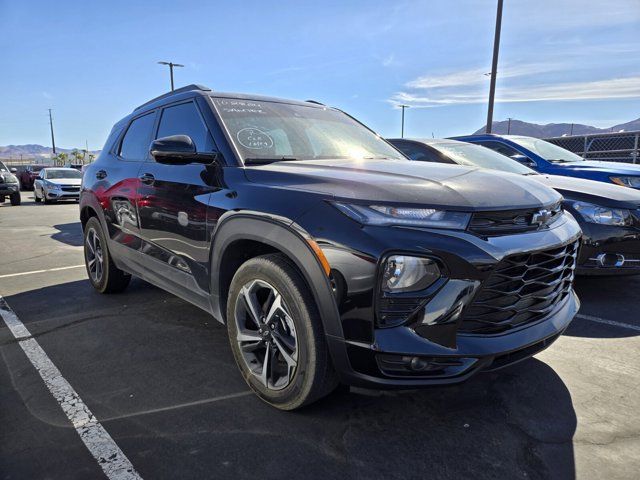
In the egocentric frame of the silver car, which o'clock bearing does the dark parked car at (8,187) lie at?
The dark parked car is roughly at 4 o'clock from the silver car.

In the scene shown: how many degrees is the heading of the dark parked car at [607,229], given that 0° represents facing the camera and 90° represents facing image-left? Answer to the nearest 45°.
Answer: approximately 315°

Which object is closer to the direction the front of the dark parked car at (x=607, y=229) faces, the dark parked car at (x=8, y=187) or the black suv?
the black suv

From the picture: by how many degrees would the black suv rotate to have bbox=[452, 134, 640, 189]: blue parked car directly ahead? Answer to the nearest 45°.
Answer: approximately 90° to its left

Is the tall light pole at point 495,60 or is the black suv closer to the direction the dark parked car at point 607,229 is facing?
the black suv

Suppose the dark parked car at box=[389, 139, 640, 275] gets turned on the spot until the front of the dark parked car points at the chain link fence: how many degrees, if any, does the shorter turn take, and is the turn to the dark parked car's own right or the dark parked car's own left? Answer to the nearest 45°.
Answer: approximately 135° to the dark parked car's own left

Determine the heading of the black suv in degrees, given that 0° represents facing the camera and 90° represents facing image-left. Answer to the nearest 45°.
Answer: approximately 315°

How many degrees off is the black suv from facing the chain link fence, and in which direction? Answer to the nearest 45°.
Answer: approximately 90° to its left

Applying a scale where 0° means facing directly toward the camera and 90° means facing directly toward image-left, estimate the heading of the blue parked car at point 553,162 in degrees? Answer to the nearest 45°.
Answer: approximately 315°

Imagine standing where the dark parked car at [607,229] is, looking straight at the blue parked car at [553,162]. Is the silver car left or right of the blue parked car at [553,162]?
left

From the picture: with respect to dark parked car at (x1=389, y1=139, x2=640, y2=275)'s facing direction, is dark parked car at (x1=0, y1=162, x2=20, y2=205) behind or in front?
behind
